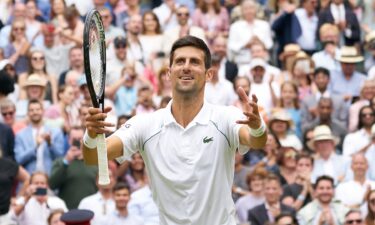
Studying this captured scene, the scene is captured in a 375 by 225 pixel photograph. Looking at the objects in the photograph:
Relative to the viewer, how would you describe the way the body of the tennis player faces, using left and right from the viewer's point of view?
facing the viewer

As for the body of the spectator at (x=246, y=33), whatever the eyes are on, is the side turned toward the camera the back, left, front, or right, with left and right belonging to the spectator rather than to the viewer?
front

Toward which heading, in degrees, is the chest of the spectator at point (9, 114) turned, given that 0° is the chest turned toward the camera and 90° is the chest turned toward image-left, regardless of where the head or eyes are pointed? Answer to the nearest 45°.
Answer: approximately 0°

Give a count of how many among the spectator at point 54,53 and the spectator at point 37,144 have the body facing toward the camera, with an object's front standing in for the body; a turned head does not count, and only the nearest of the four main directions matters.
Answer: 2

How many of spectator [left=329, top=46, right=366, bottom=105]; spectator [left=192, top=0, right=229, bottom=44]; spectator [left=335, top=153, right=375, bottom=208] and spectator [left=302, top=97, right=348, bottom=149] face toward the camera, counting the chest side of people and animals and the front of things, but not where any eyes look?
4

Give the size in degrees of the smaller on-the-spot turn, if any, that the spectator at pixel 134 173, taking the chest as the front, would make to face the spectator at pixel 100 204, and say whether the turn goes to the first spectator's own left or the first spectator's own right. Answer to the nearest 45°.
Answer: approximately 45° to the first spectator's own right

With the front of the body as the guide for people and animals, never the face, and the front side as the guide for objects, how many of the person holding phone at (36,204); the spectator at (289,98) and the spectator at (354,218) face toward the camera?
3

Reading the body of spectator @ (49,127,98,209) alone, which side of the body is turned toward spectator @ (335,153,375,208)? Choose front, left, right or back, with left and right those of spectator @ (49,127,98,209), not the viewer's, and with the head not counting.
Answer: left

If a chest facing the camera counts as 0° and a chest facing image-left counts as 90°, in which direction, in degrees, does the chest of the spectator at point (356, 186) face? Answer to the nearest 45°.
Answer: approximately 0°

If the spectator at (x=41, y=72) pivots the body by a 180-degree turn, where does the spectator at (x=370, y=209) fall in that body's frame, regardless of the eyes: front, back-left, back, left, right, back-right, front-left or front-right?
back-right

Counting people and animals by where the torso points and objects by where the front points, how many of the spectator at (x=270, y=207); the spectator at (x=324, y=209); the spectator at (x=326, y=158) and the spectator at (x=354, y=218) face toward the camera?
4
